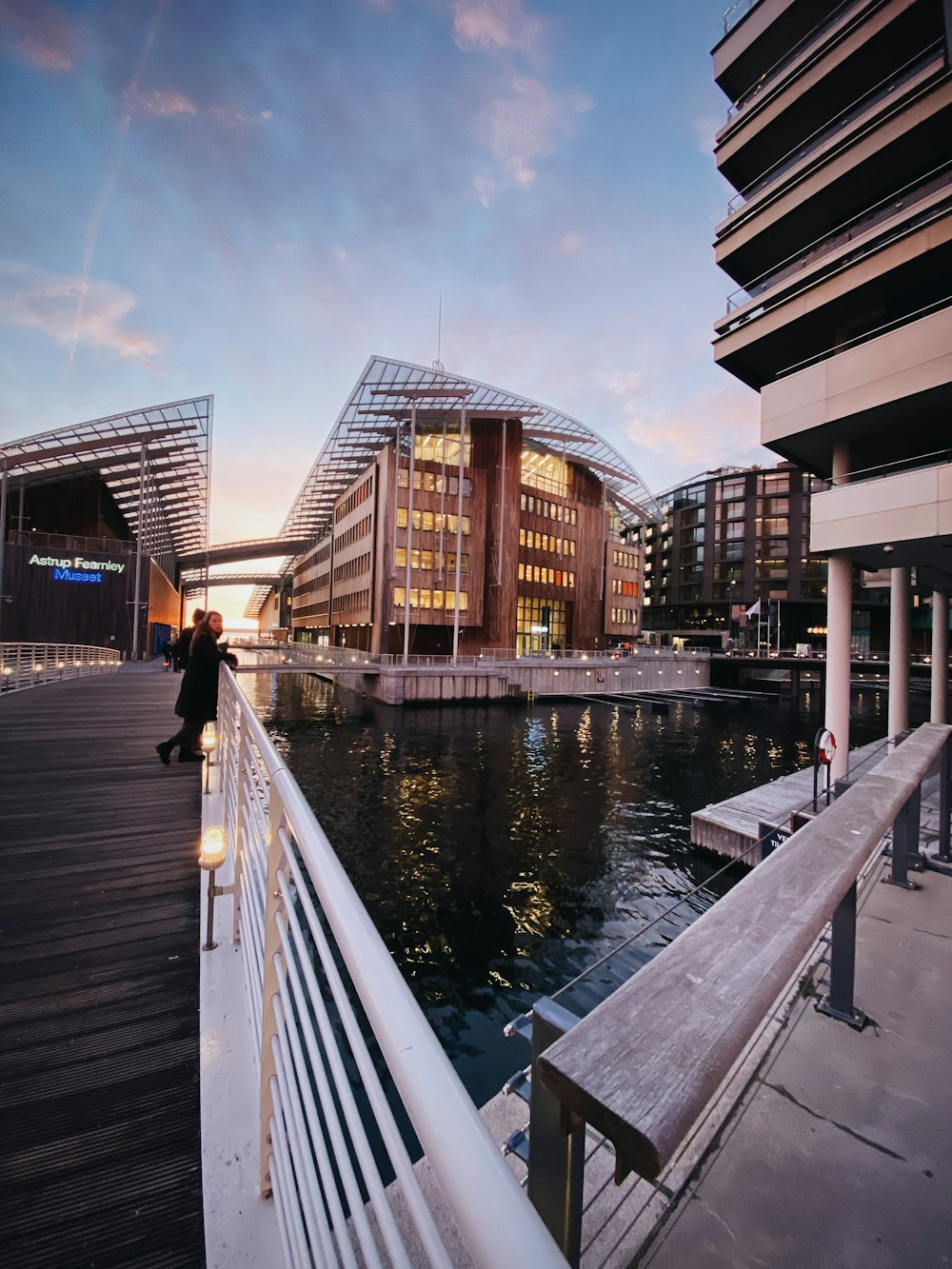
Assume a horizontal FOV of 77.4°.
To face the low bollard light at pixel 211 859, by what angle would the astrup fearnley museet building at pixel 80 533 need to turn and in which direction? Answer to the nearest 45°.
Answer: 0° — it already faces it

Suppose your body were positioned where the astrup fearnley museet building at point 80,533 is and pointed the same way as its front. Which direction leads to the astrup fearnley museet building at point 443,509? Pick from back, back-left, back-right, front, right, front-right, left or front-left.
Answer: left

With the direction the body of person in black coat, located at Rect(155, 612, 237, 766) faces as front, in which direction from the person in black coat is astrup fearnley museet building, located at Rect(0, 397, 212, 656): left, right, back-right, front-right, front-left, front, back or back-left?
left

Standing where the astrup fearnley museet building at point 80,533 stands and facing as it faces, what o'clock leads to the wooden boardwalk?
The wooden boardwalk is roughly at 12 o'clock from the astrup fearnley museet building.

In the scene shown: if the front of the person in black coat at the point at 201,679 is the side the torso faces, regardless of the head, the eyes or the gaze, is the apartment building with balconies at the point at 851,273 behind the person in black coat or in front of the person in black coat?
in front

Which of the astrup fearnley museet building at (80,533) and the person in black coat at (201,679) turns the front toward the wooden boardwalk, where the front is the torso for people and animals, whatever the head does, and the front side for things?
the astrup fearnley museet building

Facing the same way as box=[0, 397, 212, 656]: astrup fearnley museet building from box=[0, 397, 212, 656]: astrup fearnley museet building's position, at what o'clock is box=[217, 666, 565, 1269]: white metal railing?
The white metal railing is roughly at 12 o'clock from the astrup fearnley museet building.

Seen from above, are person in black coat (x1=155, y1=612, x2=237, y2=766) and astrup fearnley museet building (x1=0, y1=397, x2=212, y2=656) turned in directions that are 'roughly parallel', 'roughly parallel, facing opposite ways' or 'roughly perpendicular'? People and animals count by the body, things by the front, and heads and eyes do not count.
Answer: roughly perpendicular

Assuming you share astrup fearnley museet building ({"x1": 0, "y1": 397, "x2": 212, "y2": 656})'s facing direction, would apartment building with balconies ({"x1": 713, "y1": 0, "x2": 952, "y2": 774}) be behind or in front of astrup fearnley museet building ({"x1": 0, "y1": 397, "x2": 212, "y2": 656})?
in front

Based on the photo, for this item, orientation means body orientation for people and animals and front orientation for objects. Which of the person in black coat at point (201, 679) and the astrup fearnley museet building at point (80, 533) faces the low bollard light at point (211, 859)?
the astrup fearnley museet building

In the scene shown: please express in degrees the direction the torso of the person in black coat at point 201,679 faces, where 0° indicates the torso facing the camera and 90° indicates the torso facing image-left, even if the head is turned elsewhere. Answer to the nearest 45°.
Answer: approximately 270°

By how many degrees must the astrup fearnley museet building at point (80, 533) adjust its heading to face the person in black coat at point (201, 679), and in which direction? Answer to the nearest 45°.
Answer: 0° — it already faces them

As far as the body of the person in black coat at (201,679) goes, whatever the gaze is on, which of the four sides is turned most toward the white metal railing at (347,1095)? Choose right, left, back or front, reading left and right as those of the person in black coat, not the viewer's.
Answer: right

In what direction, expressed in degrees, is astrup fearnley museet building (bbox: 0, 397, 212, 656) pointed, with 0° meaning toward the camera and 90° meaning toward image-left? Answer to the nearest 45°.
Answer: approximately 0°

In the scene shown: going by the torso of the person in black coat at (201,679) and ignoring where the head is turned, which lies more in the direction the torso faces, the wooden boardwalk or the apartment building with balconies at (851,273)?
the apartment building with balconies

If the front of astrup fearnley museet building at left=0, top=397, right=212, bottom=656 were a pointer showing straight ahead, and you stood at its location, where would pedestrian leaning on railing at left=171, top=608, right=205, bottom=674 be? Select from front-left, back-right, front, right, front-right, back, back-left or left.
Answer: front

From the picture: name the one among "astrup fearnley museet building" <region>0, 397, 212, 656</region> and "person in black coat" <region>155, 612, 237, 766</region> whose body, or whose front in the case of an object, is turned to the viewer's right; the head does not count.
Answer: the person in black coat
